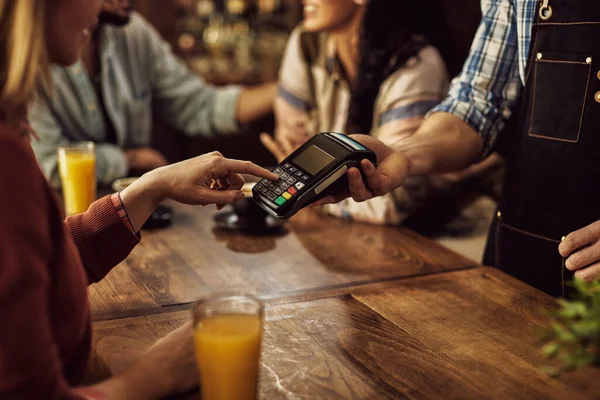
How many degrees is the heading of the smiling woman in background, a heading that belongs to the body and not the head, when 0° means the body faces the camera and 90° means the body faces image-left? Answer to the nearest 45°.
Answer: approximately 45°

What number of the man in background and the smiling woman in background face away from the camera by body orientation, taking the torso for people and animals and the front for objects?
0

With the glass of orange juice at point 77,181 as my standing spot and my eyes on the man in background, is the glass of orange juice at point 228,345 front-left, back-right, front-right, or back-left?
back-right

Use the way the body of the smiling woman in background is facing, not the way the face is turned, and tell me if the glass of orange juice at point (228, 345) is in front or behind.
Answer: in front
